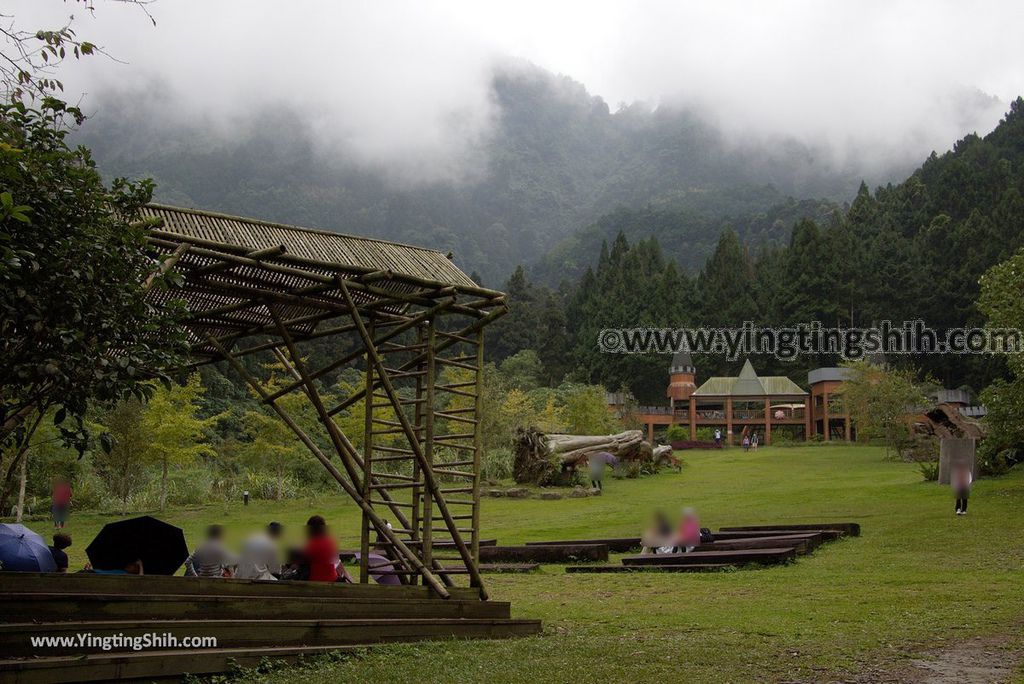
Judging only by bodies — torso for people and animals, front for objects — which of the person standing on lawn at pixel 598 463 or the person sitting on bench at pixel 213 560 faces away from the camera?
the person sitting on bench

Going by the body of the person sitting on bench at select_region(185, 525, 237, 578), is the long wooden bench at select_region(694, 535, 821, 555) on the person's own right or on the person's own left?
on the person's own right

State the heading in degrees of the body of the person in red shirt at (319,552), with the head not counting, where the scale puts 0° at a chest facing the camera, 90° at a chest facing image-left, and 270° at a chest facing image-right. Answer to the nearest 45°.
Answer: approximately 180°

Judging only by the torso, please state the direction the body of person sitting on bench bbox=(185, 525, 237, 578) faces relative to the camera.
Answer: away from the camera

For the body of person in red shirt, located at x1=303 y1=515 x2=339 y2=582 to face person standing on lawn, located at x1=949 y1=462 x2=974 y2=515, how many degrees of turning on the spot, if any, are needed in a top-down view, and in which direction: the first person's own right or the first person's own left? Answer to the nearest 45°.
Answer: approximately 45° to the first person's own right
